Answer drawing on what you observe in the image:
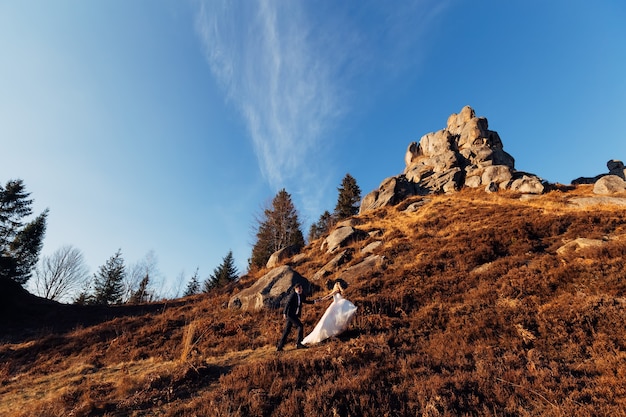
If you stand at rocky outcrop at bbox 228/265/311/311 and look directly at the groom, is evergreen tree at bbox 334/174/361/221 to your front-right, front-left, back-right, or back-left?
back-left

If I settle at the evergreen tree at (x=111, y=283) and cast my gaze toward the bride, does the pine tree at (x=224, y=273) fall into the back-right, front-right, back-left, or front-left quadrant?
front-left

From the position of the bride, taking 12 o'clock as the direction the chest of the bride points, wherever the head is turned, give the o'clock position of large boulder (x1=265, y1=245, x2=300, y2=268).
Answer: The large boulder is roughly at 10 o'clock from the bride.

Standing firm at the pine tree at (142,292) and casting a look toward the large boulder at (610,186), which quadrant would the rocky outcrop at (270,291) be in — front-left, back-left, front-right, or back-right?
front-right

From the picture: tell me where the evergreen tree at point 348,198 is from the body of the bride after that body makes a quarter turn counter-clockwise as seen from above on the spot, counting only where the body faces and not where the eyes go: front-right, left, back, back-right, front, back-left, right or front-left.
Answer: front-right

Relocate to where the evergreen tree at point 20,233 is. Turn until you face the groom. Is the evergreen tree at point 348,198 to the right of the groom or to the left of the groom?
left
